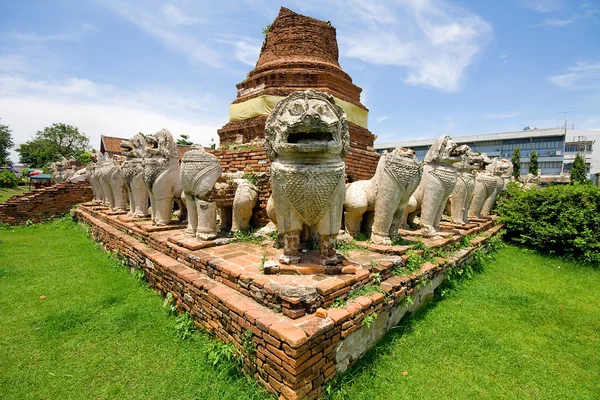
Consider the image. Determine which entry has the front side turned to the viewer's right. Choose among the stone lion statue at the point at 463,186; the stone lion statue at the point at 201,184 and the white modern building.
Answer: the stone lion statue at the point at 463,186

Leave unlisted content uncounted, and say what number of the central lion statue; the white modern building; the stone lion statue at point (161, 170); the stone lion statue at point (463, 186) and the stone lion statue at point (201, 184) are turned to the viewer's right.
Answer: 1

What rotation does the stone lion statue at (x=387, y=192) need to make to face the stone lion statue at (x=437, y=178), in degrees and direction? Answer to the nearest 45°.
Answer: approximately 90° to its left

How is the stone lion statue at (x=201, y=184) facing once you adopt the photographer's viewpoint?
facing the viewer and to the left of the viewer

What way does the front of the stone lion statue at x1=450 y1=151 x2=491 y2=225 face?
to the viewer's right

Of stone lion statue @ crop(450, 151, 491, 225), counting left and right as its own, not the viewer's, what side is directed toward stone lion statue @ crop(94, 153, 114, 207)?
back

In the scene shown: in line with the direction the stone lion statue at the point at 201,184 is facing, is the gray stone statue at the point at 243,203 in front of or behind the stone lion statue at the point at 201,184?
behind

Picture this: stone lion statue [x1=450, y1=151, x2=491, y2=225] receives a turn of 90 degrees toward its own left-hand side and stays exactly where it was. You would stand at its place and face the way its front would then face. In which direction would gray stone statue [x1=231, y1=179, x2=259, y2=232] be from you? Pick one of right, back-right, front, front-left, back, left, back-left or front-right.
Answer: back-left

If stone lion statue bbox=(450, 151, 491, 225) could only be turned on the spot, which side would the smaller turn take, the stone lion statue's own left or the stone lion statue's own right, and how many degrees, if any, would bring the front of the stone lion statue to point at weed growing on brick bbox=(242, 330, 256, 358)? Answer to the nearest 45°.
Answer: approximately 90° to the stone lion statue's own right

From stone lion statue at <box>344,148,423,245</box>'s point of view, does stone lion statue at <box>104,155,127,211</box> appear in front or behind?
behind

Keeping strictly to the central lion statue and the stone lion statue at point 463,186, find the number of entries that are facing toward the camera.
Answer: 1

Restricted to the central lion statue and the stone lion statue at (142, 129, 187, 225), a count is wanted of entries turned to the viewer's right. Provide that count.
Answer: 0

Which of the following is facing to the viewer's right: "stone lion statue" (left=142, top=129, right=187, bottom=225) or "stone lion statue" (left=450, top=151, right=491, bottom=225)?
"stone lion statue" (left=450, top=151, right=491, bottom=225)

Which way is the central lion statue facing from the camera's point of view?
toward the camera

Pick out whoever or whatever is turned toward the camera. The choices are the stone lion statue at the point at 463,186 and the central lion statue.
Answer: the central lion statue
